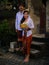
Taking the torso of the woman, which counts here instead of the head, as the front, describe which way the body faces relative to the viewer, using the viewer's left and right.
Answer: facing the viewer and to the left of the viewer
